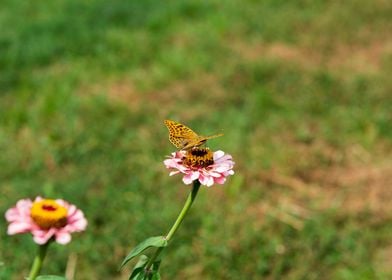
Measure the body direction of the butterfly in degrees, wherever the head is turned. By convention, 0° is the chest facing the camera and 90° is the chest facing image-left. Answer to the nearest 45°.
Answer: approximately 270°
